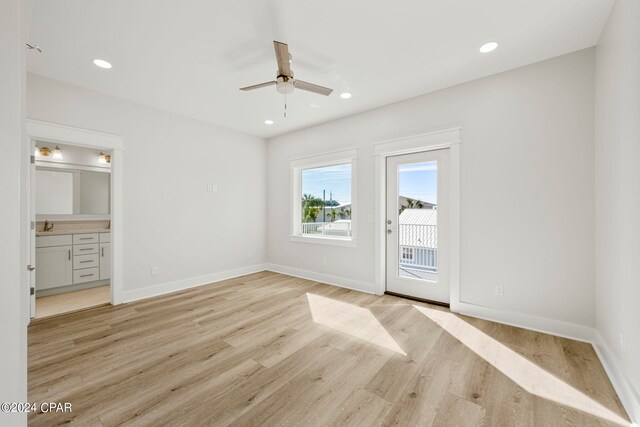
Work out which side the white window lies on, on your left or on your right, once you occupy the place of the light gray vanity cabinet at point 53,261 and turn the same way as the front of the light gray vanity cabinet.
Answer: on your left

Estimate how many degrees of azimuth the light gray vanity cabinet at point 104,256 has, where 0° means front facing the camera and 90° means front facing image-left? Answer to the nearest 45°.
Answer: approximately 0°

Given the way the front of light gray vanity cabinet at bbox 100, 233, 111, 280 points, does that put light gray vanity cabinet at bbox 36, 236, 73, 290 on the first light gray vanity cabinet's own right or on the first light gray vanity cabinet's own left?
on the first light gray vanity cabinet's own right

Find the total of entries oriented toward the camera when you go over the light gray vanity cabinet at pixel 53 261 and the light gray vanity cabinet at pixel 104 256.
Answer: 2

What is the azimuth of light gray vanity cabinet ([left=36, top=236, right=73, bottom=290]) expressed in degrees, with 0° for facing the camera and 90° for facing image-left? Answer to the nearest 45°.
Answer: approximately 0°
